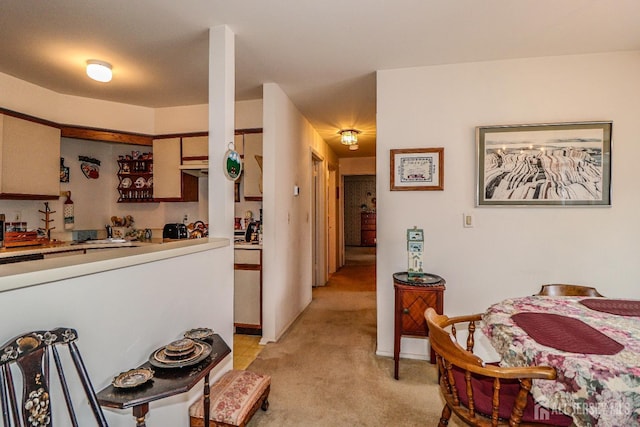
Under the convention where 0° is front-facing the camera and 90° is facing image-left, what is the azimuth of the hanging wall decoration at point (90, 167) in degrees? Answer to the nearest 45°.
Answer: approximately 315°

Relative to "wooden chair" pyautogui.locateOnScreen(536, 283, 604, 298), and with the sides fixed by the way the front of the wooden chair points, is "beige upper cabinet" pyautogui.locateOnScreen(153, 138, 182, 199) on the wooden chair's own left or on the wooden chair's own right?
on the wooden chair's own right

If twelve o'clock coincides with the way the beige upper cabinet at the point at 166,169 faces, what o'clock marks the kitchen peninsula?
The kitchen peninsula is roughly at 12 o'clock from the beige upper cabinet.

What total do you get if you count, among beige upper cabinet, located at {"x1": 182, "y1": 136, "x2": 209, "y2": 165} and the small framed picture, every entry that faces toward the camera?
2

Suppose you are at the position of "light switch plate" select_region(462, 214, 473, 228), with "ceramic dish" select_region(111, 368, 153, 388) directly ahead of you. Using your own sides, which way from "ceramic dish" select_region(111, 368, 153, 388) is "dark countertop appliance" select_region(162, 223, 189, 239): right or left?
right

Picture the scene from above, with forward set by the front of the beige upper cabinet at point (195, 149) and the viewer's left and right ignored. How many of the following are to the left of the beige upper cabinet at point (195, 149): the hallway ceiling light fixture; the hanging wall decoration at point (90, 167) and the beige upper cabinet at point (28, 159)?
1

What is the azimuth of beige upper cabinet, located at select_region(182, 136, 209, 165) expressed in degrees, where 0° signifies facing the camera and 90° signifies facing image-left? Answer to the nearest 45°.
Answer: approximately 0°

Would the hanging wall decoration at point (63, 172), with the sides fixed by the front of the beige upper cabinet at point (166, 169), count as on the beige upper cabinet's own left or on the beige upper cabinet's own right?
on the beige upper cabinet's own right

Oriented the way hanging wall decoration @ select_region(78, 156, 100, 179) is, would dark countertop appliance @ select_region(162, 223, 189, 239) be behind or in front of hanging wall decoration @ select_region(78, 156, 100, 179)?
in front

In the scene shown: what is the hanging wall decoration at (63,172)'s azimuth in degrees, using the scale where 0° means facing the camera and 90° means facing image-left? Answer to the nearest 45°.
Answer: approximately 0°

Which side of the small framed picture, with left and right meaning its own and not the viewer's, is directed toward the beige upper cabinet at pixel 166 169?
right
